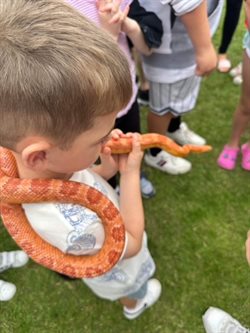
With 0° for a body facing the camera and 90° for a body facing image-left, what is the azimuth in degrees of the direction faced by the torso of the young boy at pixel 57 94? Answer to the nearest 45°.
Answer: approximately 270°

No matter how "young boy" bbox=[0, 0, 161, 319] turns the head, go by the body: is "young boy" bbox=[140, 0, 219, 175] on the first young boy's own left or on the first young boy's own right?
on the first young boy's own left
